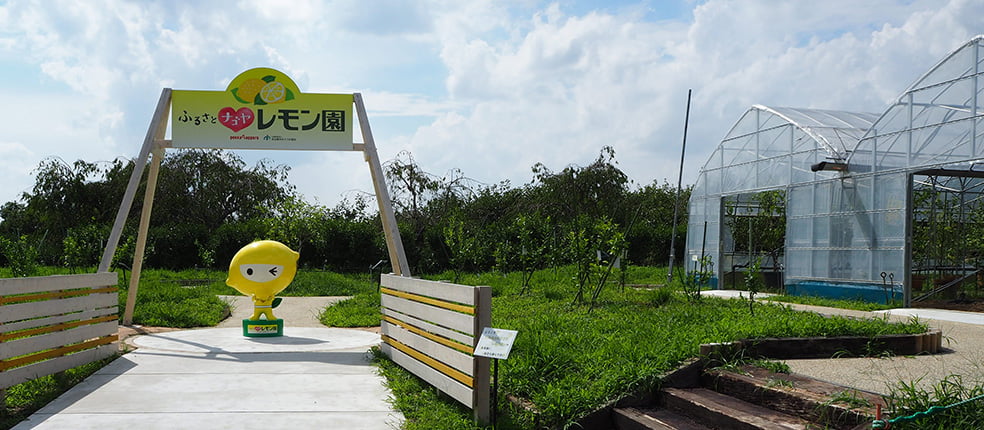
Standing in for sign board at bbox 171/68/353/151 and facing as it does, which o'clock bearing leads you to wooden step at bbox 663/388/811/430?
The wooden step is roughly at 11 o'clock from the sign board.

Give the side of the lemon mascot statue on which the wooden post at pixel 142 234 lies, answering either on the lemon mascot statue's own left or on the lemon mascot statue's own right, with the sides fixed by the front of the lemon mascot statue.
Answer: on the lemon mascot statue's own right

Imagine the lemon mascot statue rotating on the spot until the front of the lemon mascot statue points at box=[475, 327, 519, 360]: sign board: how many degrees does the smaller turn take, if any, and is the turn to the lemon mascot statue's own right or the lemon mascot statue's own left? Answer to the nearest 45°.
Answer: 0° — it already faces it

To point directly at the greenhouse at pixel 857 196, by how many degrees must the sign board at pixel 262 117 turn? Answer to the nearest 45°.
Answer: approximately 90° to its left

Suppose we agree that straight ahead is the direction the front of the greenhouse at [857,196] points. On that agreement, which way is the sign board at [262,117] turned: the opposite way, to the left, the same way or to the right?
to the left

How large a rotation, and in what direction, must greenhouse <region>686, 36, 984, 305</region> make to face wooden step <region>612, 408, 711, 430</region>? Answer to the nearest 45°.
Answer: approximately 45° to its left

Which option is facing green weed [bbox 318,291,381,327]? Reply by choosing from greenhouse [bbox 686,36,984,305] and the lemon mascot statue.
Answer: the greenhouse

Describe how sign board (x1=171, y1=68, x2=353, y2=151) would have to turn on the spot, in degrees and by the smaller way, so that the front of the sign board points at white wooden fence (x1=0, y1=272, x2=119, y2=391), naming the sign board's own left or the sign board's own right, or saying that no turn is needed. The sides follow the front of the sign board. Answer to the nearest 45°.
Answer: approximately 45° to the sign board's own right

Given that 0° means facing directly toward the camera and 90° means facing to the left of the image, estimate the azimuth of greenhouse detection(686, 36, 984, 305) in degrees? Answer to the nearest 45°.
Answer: approximately 45°

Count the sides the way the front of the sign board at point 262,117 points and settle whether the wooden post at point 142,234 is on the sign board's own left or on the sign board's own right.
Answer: on the sign board's own right

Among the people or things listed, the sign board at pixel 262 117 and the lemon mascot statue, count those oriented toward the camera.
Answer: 2

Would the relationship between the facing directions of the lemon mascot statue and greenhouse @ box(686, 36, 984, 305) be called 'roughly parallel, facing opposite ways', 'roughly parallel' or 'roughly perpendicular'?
roughly perpendicular

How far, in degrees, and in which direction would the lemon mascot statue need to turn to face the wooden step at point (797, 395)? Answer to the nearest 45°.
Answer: approximately 45° to its left
